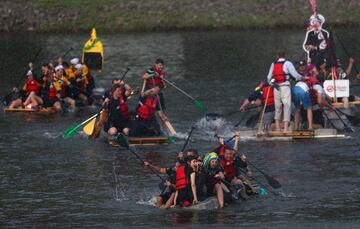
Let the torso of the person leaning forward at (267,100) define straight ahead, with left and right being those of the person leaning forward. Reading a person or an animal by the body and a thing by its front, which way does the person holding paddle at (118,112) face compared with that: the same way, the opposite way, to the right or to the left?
to the left

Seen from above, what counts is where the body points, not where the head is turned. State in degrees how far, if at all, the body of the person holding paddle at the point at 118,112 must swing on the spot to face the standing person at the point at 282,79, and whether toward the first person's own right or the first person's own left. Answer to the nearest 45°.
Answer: approximately 90° to the first person's own left

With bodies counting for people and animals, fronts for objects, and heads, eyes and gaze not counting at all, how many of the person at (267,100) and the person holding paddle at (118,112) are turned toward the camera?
1

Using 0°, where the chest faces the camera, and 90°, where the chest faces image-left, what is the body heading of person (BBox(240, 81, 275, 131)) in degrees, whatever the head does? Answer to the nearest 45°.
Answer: approximately 90°

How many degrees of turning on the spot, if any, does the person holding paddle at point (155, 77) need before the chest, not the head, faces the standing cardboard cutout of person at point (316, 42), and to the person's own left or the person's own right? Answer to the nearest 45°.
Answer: approximately 90° to the person's own left

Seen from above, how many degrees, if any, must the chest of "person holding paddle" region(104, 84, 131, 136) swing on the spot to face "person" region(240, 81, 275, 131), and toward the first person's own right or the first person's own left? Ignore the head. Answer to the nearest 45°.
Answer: approximately 90° to the first person's own left

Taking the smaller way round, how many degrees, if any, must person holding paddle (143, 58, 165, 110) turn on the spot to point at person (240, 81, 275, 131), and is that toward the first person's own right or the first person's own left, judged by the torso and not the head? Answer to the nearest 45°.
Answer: approximately 45° to the first person's own left

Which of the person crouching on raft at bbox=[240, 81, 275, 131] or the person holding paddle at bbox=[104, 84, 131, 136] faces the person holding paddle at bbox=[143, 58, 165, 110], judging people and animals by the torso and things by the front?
the person crouching on raft

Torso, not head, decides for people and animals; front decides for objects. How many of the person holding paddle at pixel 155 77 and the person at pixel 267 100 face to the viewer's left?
1
